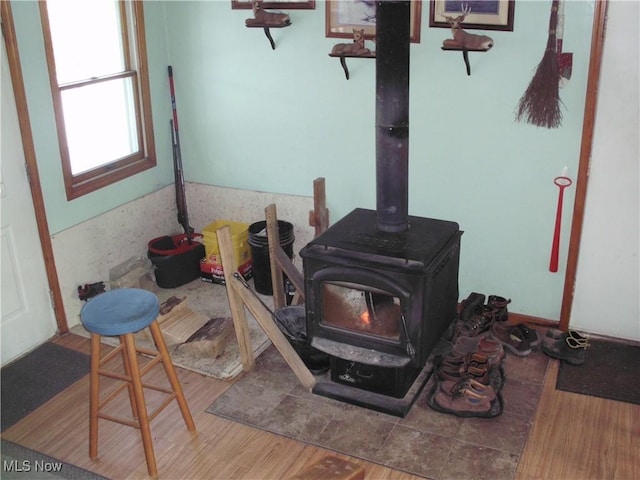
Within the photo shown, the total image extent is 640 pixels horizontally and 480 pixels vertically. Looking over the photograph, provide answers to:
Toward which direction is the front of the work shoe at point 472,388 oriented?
to the viewer's left

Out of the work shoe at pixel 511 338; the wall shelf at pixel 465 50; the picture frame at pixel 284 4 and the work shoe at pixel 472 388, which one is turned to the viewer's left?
the work shoe at pixel 472 388

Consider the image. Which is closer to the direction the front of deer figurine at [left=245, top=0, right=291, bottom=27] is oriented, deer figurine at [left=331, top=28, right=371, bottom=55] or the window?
the window

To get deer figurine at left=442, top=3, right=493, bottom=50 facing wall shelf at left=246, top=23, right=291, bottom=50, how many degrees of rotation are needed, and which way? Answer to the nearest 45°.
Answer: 0° — it already faces it

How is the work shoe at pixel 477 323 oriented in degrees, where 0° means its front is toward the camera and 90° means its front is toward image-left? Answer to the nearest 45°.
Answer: approximately 45°
